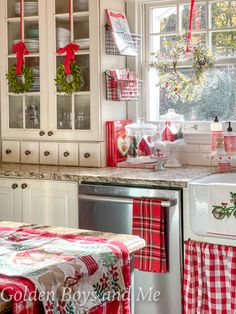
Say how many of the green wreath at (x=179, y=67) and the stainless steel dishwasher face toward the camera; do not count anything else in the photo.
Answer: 2

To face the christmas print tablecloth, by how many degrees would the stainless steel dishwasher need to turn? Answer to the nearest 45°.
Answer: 0° — it already faces it

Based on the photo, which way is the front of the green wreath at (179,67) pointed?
toward the camera

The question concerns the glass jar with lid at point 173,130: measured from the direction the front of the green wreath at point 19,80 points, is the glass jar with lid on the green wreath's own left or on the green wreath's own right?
on the green wreath's own left

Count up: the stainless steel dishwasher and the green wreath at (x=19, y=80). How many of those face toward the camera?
2

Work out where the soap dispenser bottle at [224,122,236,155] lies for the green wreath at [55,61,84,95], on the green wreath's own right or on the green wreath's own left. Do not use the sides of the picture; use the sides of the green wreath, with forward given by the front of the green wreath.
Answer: on the green wreath's own left

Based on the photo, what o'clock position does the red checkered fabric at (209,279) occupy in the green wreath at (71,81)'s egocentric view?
The red checkered fabric is roughly at 11 o'clock from the green wreath.

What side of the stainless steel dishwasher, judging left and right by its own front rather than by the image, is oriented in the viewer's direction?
front
